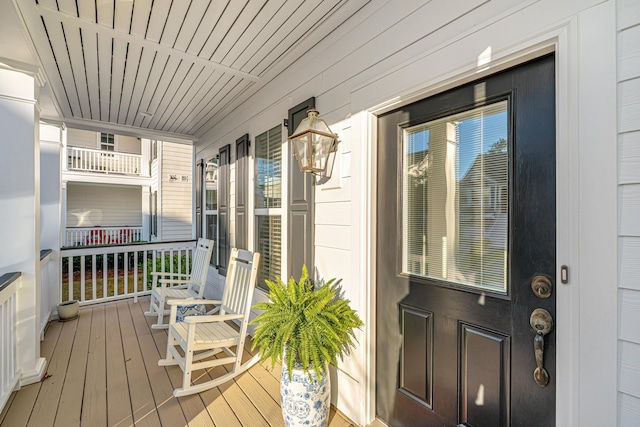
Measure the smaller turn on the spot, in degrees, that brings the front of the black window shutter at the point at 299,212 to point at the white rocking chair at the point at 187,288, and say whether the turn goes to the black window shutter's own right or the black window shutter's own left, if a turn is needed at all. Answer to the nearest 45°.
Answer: approximately 90° to the black window shutter's own right

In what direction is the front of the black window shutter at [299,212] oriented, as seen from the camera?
facing the viewer and to the left of the viewer

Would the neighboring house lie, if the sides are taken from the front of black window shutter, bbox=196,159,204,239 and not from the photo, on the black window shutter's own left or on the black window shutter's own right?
on the black window shutter's own right

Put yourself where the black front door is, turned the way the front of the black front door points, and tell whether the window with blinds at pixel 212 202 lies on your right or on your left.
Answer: on your right

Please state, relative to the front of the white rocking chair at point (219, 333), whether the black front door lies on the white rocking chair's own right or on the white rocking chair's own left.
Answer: on the white rocking chair's own left

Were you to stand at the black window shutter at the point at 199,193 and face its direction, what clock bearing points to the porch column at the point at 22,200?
The porch column is roughly at 10 o'clock from the black window shutter.

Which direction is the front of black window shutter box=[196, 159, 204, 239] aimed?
to the viewer's left

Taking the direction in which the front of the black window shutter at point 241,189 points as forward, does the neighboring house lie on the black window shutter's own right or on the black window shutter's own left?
on the black window shutter's own right

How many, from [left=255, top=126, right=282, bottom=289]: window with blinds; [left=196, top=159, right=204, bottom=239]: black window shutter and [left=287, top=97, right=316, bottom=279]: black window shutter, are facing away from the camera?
0

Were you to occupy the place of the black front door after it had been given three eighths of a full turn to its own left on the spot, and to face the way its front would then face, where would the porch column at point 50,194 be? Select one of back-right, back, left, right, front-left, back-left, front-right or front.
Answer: back

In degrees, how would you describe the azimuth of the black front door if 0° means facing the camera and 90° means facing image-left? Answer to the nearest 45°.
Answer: approximately 45°

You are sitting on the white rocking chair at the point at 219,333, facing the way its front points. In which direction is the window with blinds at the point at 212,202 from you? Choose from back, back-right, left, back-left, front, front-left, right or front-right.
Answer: back-right

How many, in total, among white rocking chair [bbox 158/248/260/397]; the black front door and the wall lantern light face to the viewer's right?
0
